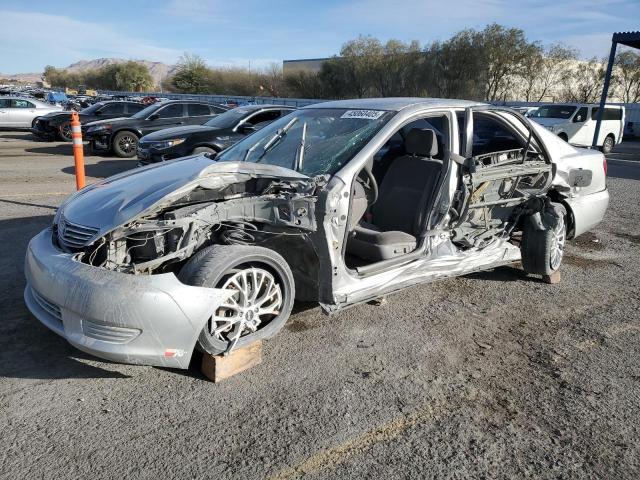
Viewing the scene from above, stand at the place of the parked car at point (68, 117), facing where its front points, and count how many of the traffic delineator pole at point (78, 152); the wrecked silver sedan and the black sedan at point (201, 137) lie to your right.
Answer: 0

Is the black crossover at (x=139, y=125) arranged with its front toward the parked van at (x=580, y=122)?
no

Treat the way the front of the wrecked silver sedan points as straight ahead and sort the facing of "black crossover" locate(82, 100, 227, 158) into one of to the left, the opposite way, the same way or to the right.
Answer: the same way

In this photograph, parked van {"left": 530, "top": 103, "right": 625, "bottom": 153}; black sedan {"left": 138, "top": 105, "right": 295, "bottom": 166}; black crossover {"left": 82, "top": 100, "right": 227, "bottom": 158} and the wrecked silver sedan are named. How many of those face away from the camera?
0

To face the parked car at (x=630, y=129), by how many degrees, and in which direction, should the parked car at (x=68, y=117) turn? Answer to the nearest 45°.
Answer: approximately 135° to its left

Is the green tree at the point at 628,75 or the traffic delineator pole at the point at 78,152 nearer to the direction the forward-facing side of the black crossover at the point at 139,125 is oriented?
the traffic delineator pole

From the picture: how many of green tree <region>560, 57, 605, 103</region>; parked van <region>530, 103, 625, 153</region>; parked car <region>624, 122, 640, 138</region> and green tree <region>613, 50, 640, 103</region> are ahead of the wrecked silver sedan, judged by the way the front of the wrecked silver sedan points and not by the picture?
0

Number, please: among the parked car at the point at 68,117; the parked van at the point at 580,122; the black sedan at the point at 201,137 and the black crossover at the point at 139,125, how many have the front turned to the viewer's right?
0

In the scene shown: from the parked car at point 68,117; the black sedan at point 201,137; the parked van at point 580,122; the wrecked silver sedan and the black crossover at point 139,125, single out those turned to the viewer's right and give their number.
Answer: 0

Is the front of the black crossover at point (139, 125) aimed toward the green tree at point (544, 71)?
no

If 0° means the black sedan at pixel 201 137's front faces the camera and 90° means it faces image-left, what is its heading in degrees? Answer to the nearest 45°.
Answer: approximately 45°

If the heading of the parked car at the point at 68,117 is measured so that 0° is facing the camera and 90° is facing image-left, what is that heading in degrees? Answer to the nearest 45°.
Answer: approximately 45°

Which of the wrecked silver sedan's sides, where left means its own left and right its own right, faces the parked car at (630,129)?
back

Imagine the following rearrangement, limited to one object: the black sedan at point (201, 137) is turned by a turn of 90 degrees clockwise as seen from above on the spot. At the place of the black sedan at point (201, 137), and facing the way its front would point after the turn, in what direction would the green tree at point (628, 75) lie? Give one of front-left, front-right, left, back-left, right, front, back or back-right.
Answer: right
